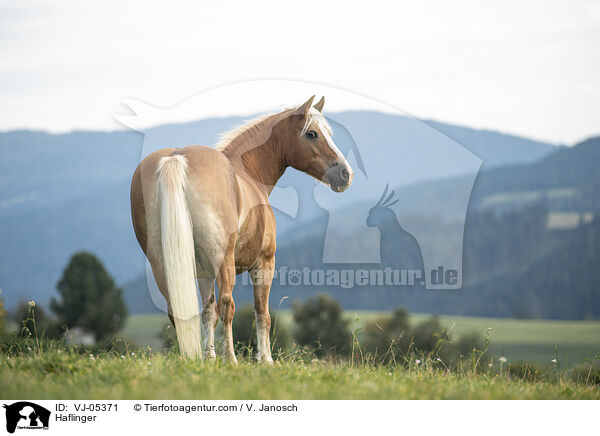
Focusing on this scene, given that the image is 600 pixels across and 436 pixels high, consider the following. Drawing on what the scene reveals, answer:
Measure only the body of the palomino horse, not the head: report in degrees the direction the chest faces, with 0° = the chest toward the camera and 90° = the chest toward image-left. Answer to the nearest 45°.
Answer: approximately 225°

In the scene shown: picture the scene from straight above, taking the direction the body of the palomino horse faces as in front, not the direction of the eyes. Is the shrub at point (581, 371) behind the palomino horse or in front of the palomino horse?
in front
